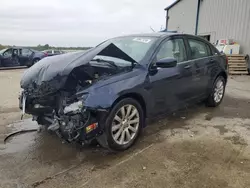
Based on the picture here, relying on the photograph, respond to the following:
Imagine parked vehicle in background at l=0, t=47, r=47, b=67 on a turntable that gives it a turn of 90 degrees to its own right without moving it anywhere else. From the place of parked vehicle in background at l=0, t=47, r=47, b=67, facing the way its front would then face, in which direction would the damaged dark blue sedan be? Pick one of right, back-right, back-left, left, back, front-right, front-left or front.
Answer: back

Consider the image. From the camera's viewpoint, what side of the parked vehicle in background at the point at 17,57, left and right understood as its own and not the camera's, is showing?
left

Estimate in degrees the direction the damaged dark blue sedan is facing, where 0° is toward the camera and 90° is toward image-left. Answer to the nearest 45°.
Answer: approximately 45°
